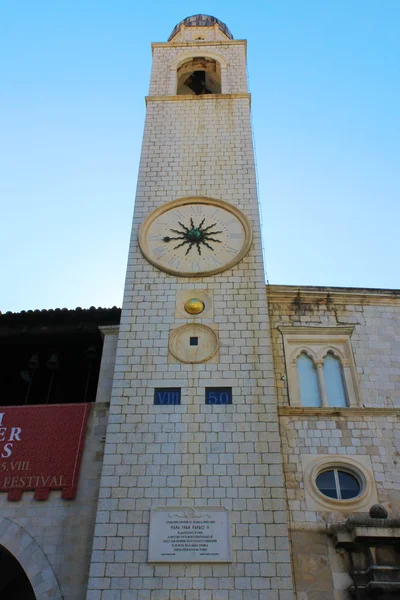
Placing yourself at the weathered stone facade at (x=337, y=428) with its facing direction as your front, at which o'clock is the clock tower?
The clock tower is roughly at 2 o'clock from the weathered stone facade.

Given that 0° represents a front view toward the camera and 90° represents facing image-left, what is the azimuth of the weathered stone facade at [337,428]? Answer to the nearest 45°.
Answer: approximately 0°

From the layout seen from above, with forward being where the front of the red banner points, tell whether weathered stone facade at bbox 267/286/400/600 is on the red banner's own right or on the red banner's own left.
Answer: on the red banner's own left

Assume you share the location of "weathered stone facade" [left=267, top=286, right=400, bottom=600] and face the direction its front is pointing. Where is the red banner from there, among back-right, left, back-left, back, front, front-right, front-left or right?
right

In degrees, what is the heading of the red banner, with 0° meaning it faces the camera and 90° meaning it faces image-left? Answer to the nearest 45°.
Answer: approximately 0°

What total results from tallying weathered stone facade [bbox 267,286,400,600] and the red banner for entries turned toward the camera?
2

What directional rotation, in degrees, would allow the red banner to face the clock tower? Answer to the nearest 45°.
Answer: approximately 45° to its left
